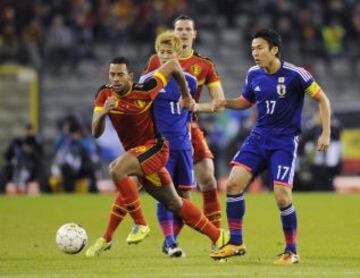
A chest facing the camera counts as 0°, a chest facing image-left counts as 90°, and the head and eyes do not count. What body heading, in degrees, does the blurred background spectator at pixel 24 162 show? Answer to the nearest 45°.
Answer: approximately 0°

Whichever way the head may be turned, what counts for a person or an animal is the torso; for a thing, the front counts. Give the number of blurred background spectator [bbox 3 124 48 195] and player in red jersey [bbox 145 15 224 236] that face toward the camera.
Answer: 2

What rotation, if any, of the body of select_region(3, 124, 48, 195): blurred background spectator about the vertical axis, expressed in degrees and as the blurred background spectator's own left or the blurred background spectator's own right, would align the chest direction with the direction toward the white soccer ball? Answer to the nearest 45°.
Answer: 0° — they already face it

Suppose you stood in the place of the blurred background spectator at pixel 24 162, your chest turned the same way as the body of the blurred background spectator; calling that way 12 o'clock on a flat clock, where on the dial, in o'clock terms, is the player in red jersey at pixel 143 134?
The player in red jersey is roughly at 12 o'clock from the blurred background spectator.

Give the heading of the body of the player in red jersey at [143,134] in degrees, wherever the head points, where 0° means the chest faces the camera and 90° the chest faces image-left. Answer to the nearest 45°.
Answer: approximately 45°

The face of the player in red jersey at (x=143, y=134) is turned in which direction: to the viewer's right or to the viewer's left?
to the viewer's left

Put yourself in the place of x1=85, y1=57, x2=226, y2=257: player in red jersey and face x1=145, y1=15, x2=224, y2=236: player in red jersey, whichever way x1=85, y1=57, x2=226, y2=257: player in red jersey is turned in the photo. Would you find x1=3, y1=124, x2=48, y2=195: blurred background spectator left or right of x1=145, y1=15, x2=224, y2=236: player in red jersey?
left

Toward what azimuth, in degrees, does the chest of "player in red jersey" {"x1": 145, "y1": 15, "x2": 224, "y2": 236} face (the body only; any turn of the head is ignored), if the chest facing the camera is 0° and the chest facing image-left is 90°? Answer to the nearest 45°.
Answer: approximately 0°

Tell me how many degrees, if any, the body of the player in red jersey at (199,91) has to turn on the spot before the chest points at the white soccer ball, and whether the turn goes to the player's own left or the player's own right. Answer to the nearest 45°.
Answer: approximately 45° to the player's own right
